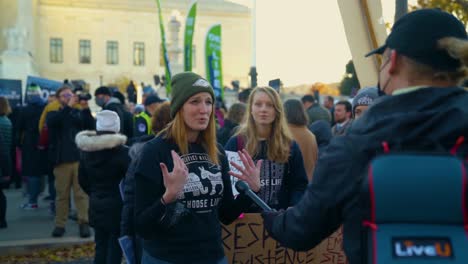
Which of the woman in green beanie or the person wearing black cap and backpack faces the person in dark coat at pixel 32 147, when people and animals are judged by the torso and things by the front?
the person wearing black cap and backpack

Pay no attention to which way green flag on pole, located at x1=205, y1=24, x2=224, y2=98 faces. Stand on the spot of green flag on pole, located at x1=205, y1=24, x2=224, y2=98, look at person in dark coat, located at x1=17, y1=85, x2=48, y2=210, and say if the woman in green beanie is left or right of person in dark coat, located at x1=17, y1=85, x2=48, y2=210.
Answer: left

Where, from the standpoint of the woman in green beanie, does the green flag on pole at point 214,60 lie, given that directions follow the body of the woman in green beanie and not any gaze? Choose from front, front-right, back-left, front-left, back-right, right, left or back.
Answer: back-left

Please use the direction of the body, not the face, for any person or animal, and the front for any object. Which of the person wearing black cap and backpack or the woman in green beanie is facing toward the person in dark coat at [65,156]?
the person wearing black cap and backpack

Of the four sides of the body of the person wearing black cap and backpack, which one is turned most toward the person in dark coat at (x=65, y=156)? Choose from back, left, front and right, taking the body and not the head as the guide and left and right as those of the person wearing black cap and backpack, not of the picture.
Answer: front

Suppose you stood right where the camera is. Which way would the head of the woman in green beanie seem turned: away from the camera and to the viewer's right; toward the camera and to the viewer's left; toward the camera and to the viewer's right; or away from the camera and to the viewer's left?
toward the camera and to the viewer's right

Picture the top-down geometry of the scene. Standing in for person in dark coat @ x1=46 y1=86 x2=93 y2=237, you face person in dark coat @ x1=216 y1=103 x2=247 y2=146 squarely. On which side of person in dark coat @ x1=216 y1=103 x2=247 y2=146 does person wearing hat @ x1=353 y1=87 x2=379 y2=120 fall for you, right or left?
right

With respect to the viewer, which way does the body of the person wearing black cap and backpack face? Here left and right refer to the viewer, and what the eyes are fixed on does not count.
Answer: facing away from the viewer and to the left of the viewer

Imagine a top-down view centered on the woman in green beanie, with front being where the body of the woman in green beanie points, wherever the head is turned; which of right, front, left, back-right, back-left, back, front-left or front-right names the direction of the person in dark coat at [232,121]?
back-left

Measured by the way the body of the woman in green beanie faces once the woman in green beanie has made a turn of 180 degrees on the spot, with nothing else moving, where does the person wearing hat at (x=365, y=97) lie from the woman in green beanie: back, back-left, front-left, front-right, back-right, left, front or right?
right

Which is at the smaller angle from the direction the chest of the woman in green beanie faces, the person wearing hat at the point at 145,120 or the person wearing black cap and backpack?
the person wearing black cap and backpack

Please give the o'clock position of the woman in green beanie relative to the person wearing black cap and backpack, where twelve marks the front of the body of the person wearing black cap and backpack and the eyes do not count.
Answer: The woman in green beanie is roughly at 12 o'clock from the person wearing black cap and backpack.

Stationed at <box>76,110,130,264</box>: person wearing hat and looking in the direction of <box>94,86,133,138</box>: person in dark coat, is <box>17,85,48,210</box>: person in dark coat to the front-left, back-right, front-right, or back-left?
front-left

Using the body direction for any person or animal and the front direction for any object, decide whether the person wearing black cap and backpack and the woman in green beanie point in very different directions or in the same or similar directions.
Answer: very different directions

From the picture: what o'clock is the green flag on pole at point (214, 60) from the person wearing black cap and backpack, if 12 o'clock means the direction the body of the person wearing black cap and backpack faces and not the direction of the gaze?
The green flag on pole is roughly at 1 o'clock from the person wearing black cap and backpack.

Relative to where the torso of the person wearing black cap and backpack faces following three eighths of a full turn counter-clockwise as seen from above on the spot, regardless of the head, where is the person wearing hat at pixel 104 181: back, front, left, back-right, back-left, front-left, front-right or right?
back-right

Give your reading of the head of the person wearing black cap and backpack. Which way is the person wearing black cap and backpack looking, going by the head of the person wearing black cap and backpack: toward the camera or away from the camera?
away from the camera

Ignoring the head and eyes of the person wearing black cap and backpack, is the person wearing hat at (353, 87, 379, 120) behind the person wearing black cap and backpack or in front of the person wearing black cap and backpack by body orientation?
in front

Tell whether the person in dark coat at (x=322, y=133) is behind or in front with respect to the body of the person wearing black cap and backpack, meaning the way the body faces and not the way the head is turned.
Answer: in front
